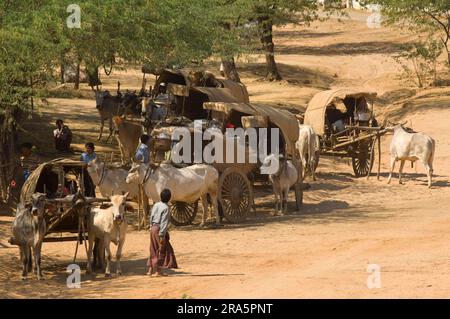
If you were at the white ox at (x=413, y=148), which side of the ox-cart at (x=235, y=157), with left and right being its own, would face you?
back

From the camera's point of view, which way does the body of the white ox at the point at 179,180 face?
to the viewer's left

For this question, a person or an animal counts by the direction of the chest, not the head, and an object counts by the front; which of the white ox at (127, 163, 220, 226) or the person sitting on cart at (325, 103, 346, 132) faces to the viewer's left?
the white ox

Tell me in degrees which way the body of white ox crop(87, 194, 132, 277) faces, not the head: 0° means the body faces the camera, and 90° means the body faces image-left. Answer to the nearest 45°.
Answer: approximately 315°

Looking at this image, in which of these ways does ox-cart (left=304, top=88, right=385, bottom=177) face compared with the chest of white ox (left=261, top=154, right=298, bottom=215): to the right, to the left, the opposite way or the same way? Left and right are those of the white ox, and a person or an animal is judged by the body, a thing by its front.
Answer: to the left
